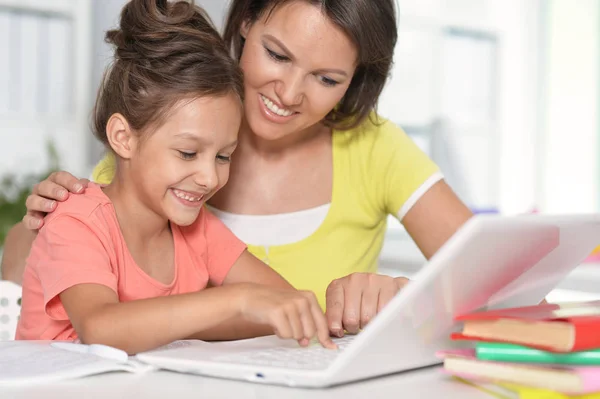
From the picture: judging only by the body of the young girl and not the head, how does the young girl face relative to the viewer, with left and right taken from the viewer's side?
facing the viewer and to the right of the viewer

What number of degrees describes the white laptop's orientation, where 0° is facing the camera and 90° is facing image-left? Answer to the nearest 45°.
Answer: approximately 135°

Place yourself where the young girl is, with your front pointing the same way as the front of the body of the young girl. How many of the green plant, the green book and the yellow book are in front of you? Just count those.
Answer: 2

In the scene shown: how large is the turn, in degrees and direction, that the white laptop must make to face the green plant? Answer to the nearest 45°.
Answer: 0° — it already faces it

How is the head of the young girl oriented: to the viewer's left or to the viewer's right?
to the viewer's right

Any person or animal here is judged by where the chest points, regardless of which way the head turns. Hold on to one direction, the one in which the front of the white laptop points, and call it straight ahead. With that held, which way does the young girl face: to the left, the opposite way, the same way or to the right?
the opposite way

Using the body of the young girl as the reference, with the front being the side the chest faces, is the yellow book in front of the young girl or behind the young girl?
in front

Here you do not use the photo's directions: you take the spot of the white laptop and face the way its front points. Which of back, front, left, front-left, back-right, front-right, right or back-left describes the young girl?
front

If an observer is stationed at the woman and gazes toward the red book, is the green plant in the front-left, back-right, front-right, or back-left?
back-right

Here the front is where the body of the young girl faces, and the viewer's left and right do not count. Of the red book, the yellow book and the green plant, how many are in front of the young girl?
2

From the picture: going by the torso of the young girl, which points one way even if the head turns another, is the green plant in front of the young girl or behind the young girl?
behind

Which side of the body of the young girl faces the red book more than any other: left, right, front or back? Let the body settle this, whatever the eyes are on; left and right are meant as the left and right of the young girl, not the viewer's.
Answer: front
